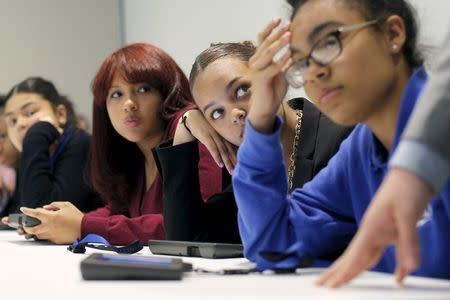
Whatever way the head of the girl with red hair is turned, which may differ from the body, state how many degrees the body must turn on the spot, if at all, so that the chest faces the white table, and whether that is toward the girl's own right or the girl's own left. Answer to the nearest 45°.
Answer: approximately 45° to the girl's own left

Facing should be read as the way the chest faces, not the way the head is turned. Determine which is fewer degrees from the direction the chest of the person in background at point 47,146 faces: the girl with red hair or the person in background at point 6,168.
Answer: the girl with red hair

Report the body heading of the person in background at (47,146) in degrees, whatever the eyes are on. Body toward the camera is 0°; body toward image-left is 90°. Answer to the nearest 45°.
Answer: approximately 45°

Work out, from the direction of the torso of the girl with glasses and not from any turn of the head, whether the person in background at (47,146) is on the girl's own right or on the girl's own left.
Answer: on the girl's own right

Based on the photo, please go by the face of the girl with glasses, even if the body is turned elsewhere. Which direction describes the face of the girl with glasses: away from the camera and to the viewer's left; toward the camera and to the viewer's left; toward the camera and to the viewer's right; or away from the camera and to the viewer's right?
toward the camera and to the viewer's left

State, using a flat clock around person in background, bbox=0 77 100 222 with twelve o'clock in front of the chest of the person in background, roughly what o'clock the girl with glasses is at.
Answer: The girl with glasses is roughly at 10 o'clock from the person in background.

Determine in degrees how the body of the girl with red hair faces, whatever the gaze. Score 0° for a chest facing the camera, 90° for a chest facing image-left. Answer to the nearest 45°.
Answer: approximately 45°

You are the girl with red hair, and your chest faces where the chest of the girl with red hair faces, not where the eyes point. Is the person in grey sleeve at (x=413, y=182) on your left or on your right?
on your left
